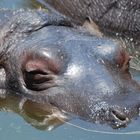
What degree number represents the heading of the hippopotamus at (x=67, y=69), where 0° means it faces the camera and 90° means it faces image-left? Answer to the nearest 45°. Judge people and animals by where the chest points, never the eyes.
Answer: approximately 315°

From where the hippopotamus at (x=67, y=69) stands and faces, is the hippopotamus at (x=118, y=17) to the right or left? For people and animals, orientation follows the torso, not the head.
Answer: on its left
